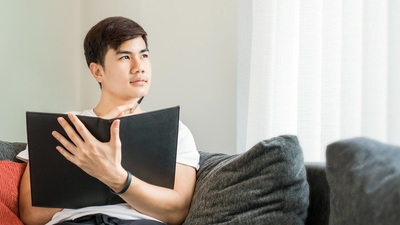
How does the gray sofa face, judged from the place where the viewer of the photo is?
facing the viewer

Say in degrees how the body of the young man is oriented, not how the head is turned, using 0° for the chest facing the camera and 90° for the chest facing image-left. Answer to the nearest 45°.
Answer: approximately 0°

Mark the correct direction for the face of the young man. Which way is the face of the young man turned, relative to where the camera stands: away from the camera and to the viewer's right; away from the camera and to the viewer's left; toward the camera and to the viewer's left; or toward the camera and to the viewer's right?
toward the camera and to the viewer's right
